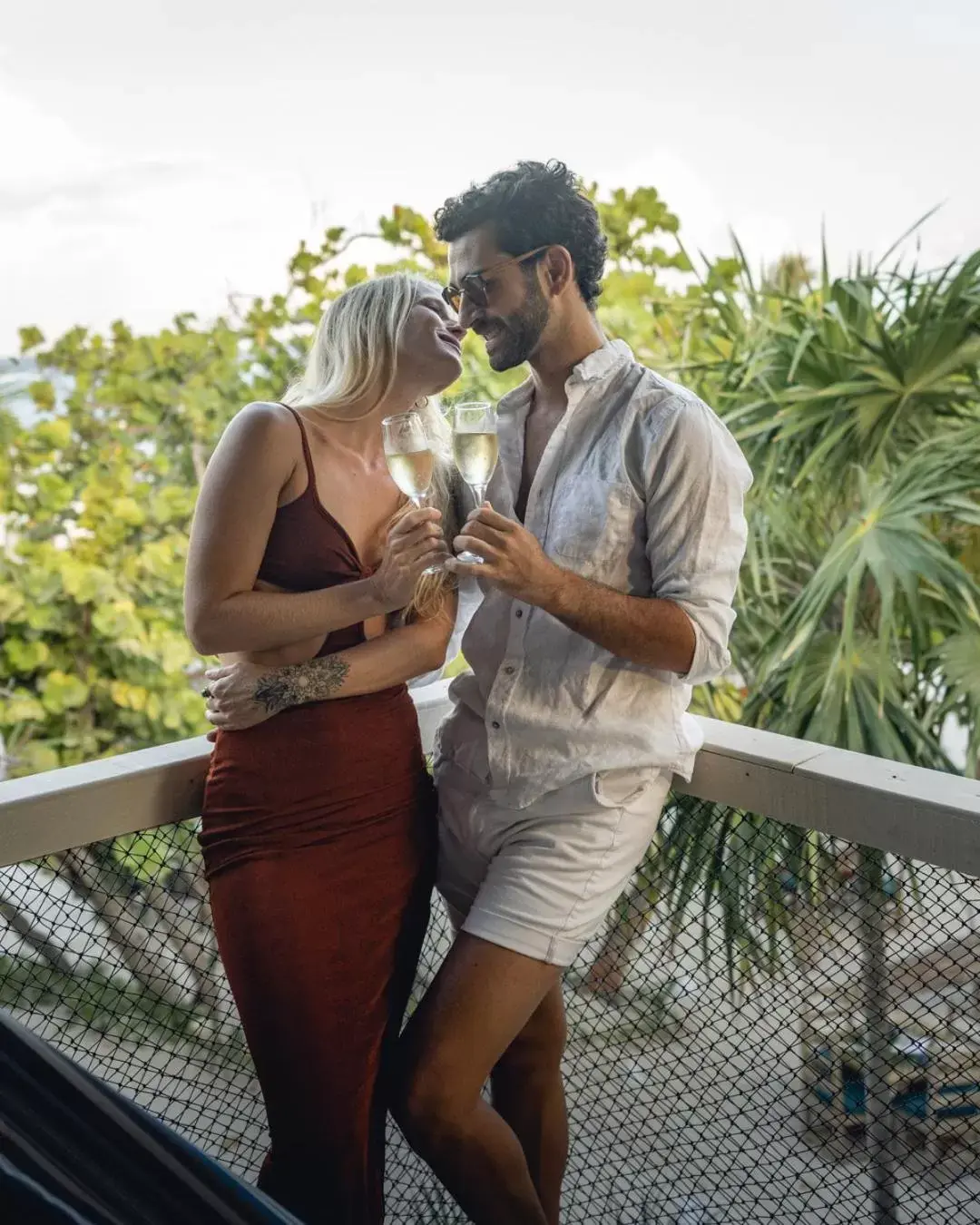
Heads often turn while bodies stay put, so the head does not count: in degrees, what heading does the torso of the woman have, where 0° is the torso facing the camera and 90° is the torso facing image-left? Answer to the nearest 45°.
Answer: approximately 315°

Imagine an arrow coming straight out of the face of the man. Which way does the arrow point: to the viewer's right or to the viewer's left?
to the viewer's left

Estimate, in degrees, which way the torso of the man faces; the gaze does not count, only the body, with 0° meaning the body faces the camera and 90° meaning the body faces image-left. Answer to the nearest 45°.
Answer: approximately 45°

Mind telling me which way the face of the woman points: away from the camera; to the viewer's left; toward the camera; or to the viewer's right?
to the viewer's right

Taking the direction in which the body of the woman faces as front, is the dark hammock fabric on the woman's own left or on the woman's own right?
on the woman's own right
